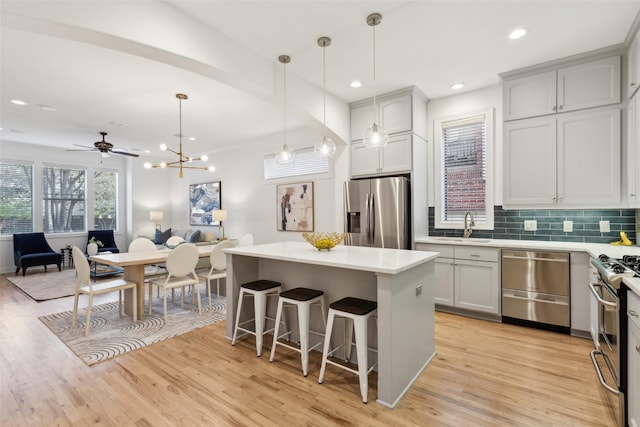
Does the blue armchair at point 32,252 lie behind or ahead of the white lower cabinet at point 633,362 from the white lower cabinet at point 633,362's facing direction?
ahead

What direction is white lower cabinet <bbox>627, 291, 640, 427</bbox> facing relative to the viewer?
to the viewer's left

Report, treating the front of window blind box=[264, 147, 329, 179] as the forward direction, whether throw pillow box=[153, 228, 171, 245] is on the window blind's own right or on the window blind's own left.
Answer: on the window blind's own right

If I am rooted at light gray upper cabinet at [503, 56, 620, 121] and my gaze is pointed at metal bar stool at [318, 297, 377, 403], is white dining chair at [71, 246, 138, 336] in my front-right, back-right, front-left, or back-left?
front-right

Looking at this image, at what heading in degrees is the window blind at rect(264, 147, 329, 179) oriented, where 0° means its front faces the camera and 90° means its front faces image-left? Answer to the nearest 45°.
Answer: approximately 45°

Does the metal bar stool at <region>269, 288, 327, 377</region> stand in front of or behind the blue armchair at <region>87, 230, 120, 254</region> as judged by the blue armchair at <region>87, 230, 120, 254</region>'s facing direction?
in front

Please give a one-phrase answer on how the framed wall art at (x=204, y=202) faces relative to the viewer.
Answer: facing the viewer and to the left of the viewer

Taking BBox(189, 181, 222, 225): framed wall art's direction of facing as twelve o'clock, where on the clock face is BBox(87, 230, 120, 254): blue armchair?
The blue armchair is roughly at 2 o'clock from the framed wall art.

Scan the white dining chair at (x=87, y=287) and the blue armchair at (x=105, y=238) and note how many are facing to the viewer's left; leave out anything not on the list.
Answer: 0

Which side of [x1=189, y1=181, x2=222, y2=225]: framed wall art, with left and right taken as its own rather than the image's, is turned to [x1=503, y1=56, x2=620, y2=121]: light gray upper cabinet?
left

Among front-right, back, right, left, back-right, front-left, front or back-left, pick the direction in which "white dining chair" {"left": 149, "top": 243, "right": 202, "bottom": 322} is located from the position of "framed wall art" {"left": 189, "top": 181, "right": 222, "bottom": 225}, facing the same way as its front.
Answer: front-left
